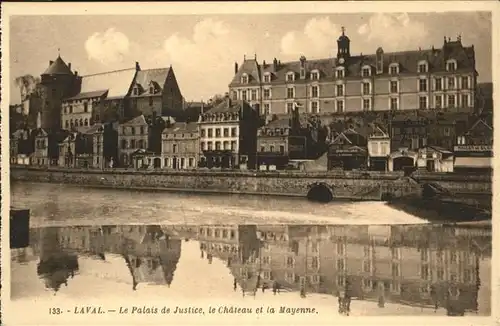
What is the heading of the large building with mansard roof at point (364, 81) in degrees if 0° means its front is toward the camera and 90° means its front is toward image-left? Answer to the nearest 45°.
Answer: approximately 0°

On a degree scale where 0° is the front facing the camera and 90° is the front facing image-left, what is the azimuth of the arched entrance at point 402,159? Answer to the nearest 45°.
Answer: approximately 0°

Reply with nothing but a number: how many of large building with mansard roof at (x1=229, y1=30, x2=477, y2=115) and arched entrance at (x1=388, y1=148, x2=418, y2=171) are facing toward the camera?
2

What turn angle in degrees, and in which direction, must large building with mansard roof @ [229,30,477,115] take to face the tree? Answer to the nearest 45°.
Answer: approximately 90° to its right
